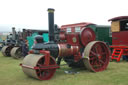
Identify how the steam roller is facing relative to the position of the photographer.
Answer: facing the viewer and to the left of the viewer
